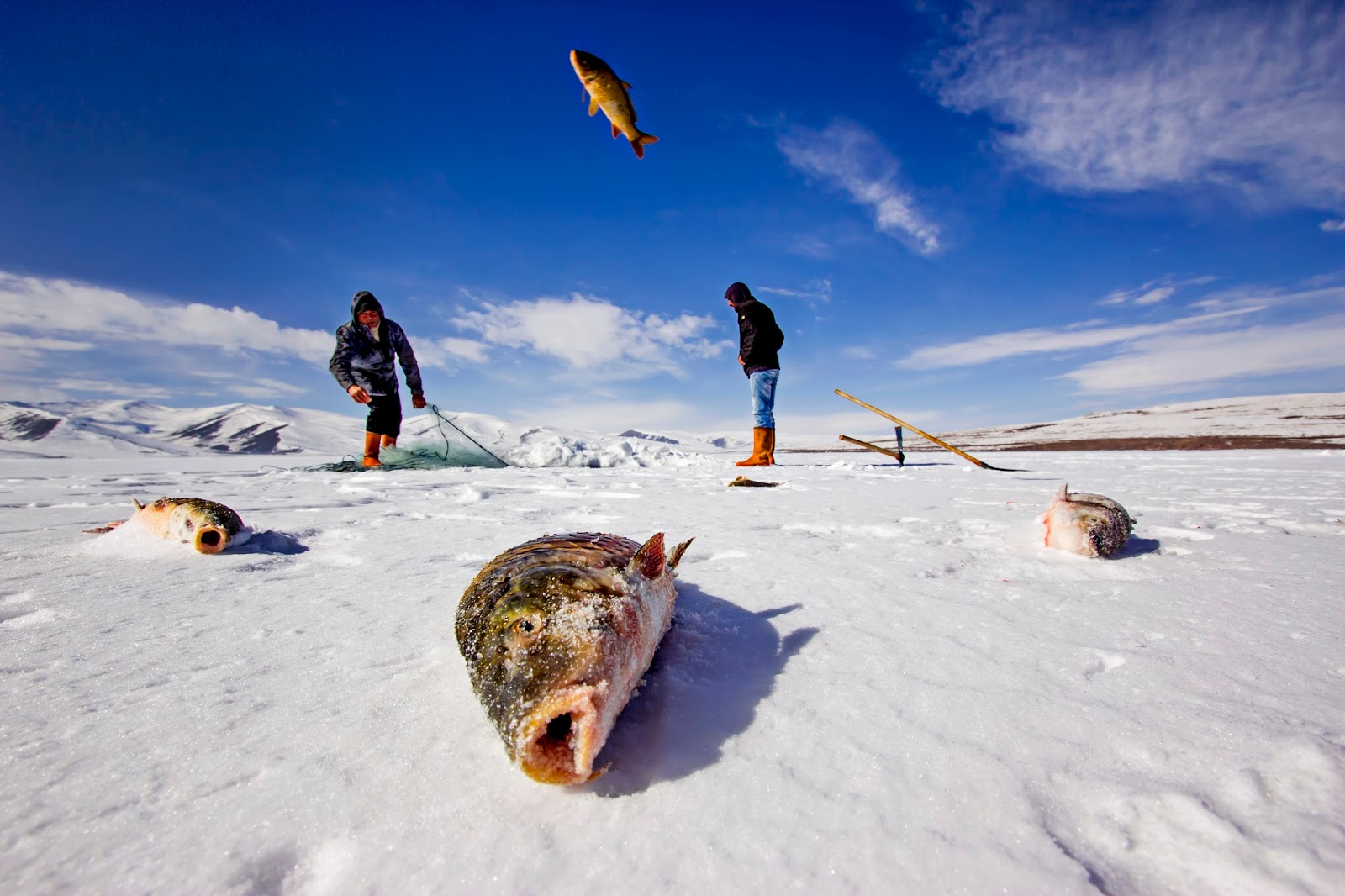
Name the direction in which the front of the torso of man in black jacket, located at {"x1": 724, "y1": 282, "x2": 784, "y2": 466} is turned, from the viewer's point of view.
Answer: to the viewer's left

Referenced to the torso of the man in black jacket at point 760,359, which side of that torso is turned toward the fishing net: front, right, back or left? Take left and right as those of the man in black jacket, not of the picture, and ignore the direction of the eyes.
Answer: front

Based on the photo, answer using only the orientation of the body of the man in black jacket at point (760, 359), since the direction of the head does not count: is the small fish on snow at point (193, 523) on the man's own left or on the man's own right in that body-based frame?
on the man's own left

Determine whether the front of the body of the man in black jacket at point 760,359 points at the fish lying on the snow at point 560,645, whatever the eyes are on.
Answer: no

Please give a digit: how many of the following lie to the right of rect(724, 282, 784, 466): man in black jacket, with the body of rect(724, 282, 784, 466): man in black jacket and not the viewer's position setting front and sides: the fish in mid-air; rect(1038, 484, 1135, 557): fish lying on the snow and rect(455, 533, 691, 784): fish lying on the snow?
0

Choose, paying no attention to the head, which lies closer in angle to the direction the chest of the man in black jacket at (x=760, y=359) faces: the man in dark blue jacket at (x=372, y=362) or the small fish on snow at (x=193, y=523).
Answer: the man in dark blue jacket

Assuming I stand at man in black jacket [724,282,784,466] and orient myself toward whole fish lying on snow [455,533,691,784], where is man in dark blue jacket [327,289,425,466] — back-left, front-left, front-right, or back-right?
front-right

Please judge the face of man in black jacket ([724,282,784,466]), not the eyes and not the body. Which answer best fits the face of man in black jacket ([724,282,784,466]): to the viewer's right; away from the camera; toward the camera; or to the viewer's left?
to the viewer's left

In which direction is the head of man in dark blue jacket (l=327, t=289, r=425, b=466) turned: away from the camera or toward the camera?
toward the camera

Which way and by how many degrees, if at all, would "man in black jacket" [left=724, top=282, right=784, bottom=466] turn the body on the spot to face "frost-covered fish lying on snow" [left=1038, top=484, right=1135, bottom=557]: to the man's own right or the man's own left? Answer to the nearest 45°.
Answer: approximately 90° to the man's own left

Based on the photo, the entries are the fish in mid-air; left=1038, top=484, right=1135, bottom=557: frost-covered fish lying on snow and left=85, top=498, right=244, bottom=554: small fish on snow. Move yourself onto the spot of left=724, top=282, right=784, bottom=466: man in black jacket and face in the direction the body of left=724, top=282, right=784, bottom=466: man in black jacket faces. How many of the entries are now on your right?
0

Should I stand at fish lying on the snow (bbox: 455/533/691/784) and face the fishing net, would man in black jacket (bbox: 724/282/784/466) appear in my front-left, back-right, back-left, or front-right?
front-right

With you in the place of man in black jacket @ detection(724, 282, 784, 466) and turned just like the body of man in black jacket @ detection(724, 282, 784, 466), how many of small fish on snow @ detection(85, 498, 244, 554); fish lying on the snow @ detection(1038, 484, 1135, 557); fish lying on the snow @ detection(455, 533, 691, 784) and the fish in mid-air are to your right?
0

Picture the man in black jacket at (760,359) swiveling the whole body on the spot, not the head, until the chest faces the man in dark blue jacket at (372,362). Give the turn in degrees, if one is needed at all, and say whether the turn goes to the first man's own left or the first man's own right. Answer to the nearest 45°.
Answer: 0° — they already face them

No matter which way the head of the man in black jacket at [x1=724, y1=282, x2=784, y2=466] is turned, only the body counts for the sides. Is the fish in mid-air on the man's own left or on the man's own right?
on the man's own left
